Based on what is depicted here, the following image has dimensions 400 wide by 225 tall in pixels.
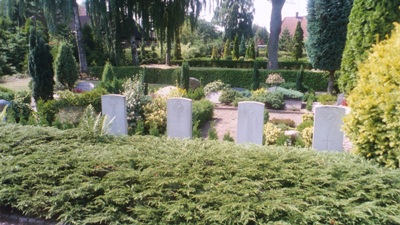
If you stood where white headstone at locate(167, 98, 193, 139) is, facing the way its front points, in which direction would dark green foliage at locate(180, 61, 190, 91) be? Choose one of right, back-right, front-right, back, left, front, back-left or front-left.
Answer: back

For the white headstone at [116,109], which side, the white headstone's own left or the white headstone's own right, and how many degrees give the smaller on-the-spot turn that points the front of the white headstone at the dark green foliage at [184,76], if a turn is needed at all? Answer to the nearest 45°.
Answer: approximately 135° to the white headstone's own left

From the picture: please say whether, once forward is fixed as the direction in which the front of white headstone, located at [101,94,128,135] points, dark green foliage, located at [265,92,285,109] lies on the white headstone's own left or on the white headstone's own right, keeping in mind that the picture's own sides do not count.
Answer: on the white headstone's own left

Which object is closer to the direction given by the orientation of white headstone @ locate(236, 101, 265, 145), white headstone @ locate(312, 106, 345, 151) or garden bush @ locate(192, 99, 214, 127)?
the white headstone

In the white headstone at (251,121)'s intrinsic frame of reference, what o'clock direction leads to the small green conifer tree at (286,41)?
The small green conifer tree is roughly at 6 o'clock from the white headstone.

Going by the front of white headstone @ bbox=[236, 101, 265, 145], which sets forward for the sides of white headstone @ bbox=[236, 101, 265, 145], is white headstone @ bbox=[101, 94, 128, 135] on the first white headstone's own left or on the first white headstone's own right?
on the first white headstone's own right

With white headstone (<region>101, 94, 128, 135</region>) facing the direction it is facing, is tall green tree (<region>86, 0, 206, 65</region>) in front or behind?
behind

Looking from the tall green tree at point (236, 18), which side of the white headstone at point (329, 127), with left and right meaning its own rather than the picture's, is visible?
back

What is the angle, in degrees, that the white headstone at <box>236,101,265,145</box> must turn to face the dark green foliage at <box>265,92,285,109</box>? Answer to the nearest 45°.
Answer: approximately 180°

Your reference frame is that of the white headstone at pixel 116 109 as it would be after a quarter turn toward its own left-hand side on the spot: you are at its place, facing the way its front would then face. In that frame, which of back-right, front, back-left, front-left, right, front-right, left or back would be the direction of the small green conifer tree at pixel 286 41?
front-left

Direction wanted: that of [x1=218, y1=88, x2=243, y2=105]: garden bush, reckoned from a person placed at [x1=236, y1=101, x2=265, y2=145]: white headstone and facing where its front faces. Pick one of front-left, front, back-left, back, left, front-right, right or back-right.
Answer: back
